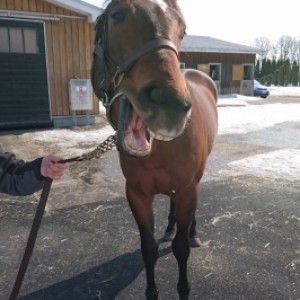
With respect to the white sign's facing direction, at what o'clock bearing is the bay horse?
The bay horse is roughly at 12 o'clock from the white sign.

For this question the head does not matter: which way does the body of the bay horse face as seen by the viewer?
toward the camera

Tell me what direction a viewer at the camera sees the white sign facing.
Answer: facing the viewer

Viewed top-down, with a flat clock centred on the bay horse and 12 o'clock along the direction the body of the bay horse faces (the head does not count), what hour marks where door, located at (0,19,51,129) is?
The door is roughly at 5 o'clock from the bay horse.

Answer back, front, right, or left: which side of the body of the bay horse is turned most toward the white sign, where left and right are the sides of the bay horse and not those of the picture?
back

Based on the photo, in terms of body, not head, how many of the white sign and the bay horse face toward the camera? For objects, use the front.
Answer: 2

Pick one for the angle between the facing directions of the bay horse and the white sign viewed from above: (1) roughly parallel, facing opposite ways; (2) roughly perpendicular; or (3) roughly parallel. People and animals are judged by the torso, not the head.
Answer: roughly parallel

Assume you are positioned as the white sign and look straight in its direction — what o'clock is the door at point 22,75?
The door is roughly at 3 o'clock from the white sign.

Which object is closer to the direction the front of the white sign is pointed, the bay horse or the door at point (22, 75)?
the bay horse
